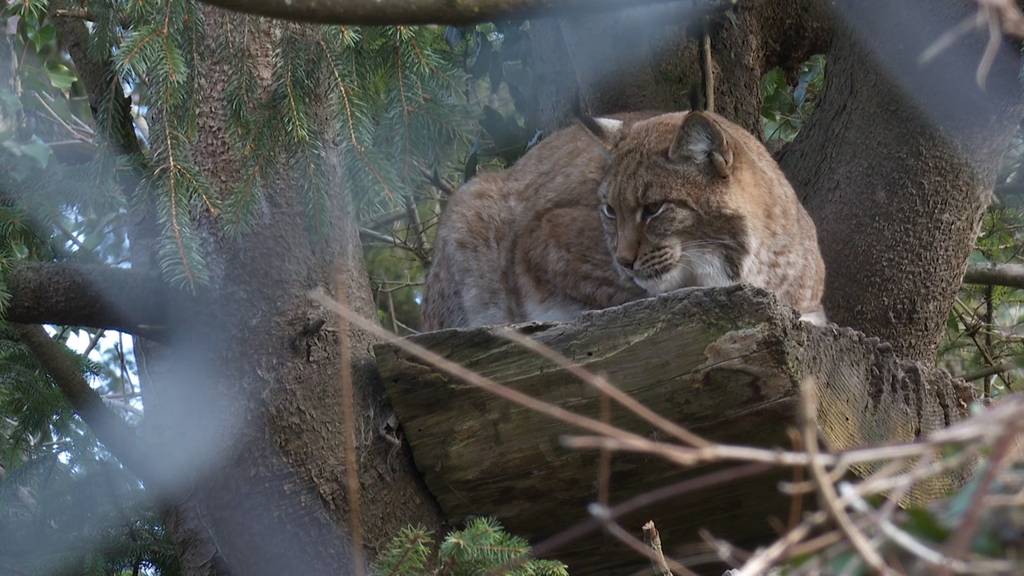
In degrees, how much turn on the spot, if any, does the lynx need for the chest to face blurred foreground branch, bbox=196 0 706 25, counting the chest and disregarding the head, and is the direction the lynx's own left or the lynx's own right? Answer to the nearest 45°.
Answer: approximately 45° to the lynx's own right

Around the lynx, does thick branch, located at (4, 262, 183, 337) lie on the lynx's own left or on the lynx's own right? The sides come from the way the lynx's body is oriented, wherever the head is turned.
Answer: on the lynx's own right

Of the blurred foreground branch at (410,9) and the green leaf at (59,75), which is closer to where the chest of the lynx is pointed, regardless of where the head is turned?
the blurred foreground branch

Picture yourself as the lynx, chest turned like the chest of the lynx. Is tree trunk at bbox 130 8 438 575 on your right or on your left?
on your right

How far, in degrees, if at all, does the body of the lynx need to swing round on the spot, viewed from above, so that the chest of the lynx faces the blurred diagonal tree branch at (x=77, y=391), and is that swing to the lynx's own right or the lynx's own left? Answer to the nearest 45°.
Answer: approximately 135° to the lynx's own right

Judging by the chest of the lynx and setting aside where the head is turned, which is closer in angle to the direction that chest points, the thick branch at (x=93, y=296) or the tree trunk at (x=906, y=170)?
the tree trunk

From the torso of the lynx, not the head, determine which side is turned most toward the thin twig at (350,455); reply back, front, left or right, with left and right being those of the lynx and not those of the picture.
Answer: right

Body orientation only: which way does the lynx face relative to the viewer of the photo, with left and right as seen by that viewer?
facing the viewer and to the right of the viewer

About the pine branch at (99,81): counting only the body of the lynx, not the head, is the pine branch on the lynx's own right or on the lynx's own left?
on the lynx's own right

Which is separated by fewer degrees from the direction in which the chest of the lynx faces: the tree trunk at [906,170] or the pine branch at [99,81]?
the tree trunk
